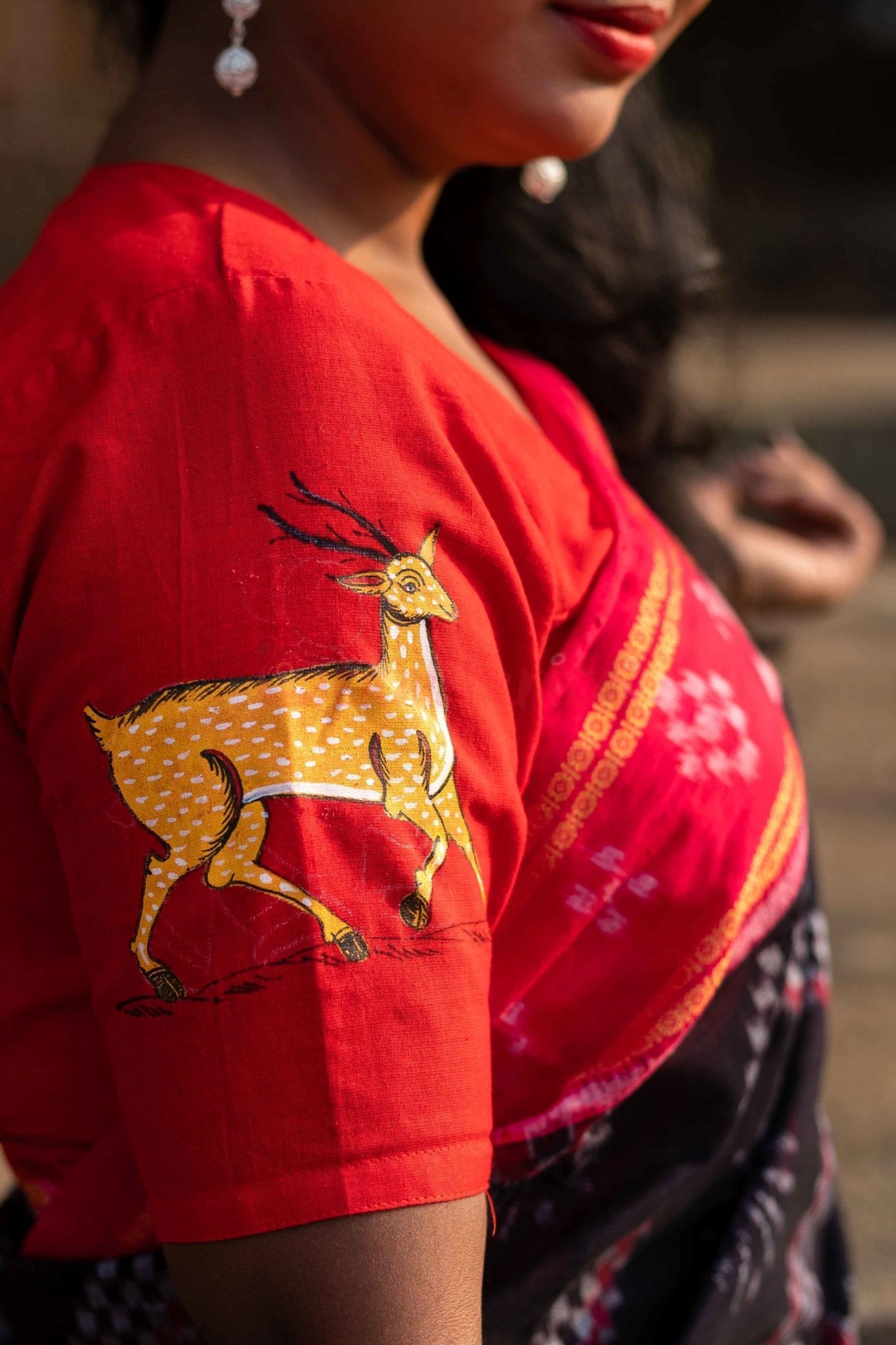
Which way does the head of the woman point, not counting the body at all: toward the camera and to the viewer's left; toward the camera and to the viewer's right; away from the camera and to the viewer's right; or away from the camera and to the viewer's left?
toward the camera and to the viewer's right

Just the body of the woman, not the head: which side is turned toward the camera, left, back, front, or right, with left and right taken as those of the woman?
right
